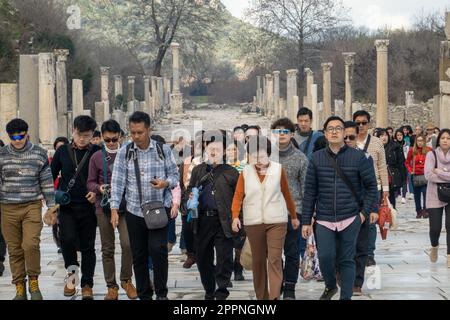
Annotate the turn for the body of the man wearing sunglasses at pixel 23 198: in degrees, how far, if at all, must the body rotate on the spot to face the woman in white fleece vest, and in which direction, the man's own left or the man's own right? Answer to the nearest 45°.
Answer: approximately 45° to the man's own left

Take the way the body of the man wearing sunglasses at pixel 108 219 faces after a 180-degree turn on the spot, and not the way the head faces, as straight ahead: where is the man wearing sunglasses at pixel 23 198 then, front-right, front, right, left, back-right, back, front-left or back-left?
left

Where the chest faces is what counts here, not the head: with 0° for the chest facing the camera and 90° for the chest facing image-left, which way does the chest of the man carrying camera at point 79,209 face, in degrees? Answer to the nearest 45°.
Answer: approximately 0°

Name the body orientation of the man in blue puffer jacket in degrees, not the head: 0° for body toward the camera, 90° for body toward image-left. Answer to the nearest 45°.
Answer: approximately 0°

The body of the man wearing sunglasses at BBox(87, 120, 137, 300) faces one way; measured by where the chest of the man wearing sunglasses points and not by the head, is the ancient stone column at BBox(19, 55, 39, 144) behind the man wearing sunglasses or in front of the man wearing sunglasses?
behind

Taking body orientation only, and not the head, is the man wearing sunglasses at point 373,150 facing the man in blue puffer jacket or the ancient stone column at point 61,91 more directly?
the man in blue puffer jacket

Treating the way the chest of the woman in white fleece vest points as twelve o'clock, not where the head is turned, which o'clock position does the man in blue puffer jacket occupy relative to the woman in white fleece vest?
The man in blue puffer jacket is roughly at 9 o'clock from the woman in white fleece vest.
